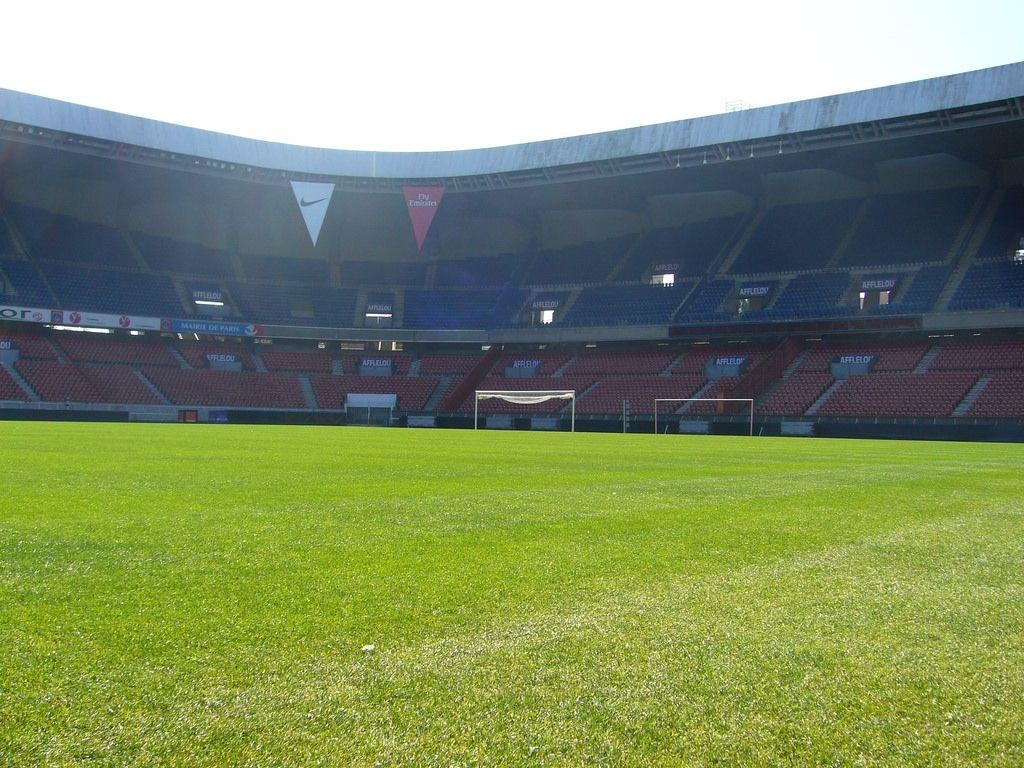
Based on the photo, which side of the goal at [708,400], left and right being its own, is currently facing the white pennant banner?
right

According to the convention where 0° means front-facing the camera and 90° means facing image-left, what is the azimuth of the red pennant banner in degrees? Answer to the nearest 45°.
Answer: approximately 0°

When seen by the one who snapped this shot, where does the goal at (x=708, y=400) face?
facing the viewer

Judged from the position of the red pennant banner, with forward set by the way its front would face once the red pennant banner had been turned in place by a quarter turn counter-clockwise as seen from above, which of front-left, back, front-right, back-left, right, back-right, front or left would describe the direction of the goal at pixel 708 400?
front-right

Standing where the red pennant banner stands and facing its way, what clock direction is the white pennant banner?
The white pennant banner is roughly at 3 o'clock from the red pennant banner.
